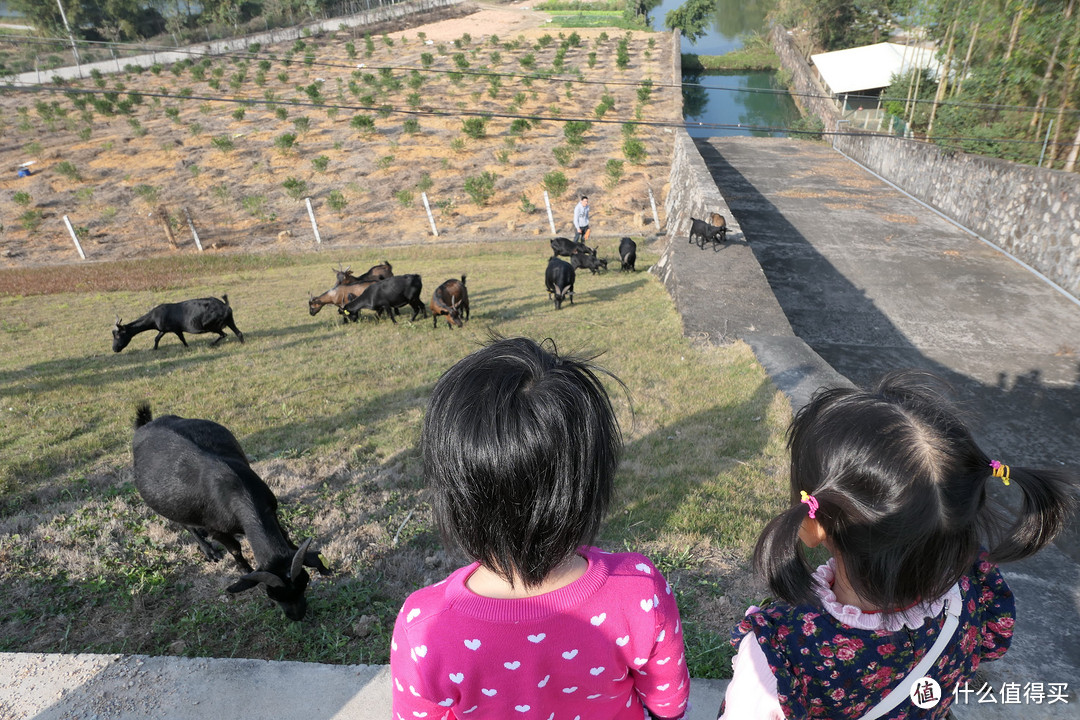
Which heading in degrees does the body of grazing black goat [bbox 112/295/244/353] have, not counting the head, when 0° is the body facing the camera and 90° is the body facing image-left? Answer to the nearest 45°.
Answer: approximately 90°

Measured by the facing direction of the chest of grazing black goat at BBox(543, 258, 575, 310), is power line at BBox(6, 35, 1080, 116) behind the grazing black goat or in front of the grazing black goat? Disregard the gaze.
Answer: behind

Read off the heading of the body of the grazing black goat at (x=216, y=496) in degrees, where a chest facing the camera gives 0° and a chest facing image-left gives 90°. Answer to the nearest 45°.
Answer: approximately 315°

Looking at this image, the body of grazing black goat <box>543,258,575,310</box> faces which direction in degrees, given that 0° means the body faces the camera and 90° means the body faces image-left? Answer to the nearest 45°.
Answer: approximately 0°

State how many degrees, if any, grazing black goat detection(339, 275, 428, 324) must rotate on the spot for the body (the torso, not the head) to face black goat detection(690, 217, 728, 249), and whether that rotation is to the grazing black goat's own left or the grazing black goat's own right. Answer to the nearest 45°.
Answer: approximately 180°

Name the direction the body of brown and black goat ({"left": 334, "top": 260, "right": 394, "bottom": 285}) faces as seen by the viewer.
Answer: to the viewer's left

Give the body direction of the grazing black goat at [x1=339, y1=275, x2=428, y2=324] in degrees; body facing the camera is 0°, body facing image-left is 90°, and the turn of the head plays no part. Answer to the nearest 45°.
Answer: approximately 90°
